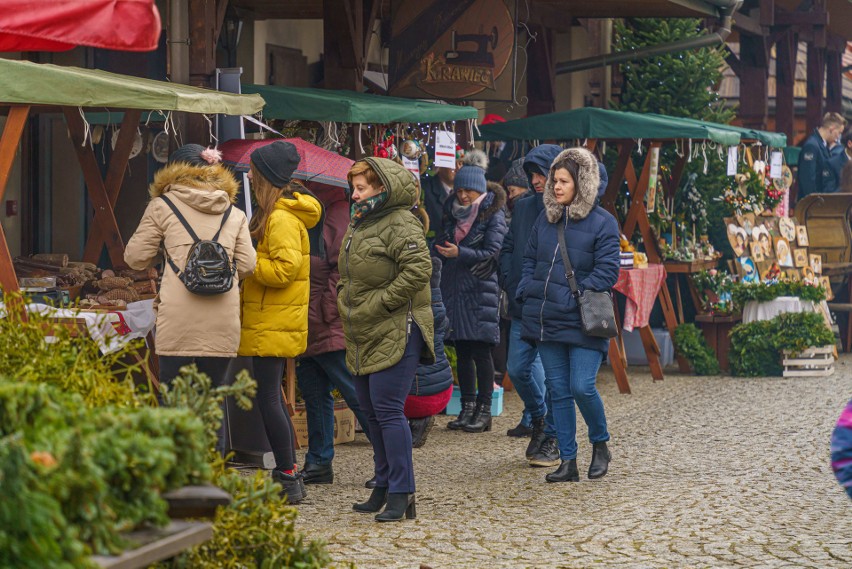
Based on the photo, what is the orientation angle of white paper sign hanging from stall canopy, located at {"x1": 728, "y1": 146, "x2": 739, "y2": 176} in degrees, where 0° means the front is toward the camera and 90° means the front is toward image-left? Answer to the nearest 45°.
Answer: approximately 0°

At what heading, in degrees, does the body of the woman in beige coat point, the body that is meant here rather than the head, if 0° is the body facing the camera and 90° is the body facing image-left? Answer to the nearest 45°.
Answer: approximately 180°

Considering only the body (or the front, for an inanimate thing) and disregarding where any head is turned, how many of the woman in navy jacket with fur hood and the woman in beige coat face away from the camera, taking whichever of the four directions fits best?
1

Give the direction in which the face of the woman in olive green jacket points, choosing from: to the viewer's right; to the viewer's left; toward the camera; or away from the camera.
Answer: to the viewer's left

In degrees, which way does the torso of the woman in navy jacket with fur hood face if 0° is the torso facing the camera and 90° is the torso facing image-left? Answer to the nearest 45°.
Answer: approximately 45°

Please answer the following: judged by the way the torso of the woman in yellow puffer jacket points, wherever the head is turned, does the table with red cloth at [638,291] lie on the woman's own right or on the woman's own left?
on the woman's own right

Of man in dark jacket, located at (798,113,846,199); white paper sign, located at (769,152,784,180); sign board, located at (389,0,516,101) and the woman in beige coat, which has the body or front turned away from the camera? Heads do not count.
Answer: the woman in beige coat

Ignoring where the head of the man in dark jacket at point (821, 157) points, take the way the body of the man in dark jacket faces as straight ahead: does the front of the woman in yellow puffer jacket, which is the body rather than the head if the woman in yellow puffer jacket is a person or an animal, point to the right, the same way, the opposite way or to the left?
the opposite way

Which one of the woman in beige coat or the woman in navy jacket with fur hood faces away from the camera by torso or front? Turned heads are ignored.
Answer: the woman in beige coat
